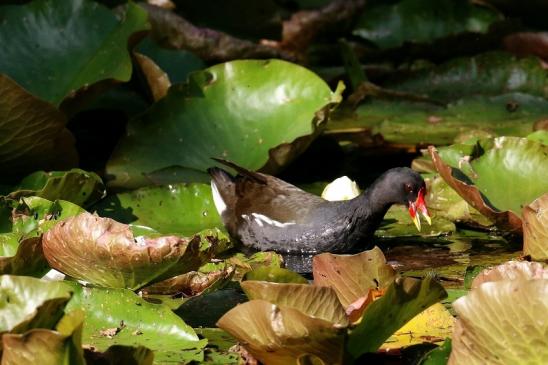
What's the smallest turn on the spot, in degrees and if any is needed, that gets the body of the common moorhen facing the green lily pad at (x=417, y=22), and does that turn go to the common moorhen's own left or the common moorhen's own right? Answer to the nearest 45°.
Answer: approximately 90° to the common moorhen's own left

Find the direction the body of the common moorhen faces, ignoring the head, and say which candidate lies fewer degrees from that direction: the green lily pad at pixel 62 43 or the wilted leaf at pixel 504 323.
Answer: the wilted leaf

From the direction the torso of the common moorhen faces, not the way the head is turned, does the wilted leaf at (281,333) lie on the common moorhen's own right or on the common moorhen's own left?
on the common moorhen's own right

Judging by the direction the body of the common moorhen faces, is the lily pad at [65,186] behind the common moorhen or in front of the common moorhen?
behind

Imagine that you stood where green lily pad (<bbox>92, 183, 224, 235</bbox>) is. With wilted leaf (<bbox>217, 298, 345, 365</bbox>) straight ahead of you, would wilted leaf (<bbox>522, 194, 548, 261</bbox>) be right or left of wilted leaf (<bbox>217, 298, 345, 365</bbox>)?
left

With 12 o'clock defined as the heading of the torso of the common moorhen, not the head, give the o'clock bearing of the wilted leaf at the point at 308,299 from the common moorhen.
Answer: The wilted leaf is roughly at 3 o'clock from the common moorhen.

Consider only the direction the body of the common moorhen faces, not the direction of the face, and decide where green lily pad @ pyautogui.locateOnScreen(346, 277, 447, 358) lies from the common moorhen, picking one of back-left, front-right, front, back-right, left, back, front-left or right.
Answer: right

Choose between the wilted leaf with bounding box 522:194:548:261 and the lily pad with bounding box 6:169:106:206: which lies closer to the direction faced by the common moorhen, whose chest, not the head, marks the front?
the wilted leaf

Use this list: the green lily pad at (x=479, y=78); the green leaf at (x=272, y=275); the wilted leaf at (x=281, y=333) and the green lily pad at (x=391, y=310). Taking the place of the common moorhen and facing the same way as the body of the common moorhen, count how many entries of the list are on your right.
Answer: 3

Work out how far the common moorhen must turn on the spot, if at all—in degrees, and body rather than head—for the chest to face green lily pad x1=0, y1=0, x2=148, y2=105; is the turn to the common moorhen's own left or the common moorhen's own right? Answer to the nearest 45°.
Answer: approximately 180°

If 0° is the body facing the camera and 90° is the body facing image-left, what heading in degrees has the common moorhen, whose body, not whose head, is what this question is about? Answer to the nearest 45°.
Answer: approximately 270°

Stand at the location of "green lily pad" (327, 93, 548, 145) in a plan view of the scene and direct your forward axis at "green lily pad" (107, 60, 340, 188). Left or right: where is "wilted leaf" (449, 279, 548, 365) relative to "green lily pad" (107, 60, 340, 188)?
left

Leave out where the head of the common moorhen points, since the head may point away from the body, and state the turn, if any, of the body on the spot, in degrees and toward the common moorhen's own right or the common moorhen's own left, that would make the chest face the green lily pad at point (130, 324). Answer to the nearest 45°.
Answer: approximately 90° to the common moorhen's own right

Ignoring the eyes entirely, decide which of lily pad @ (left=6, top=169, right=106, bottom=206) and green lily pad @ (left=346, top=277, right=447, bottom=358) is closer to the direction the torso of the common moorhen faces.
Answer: the green lily pad

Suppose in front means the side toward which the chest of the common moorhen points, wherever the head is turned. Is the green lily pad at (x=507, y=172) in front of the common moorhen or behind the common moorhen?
in front

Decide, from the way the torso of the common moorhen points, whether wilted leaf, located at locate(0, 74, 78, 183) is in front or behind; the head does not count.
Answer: behind

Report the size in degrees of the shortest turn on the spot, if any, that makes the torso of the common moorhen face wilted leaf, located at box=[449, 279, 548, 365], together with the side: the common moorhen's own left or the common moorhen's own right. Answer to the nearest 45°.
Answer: approximately 90° to the common moorhen's own right
